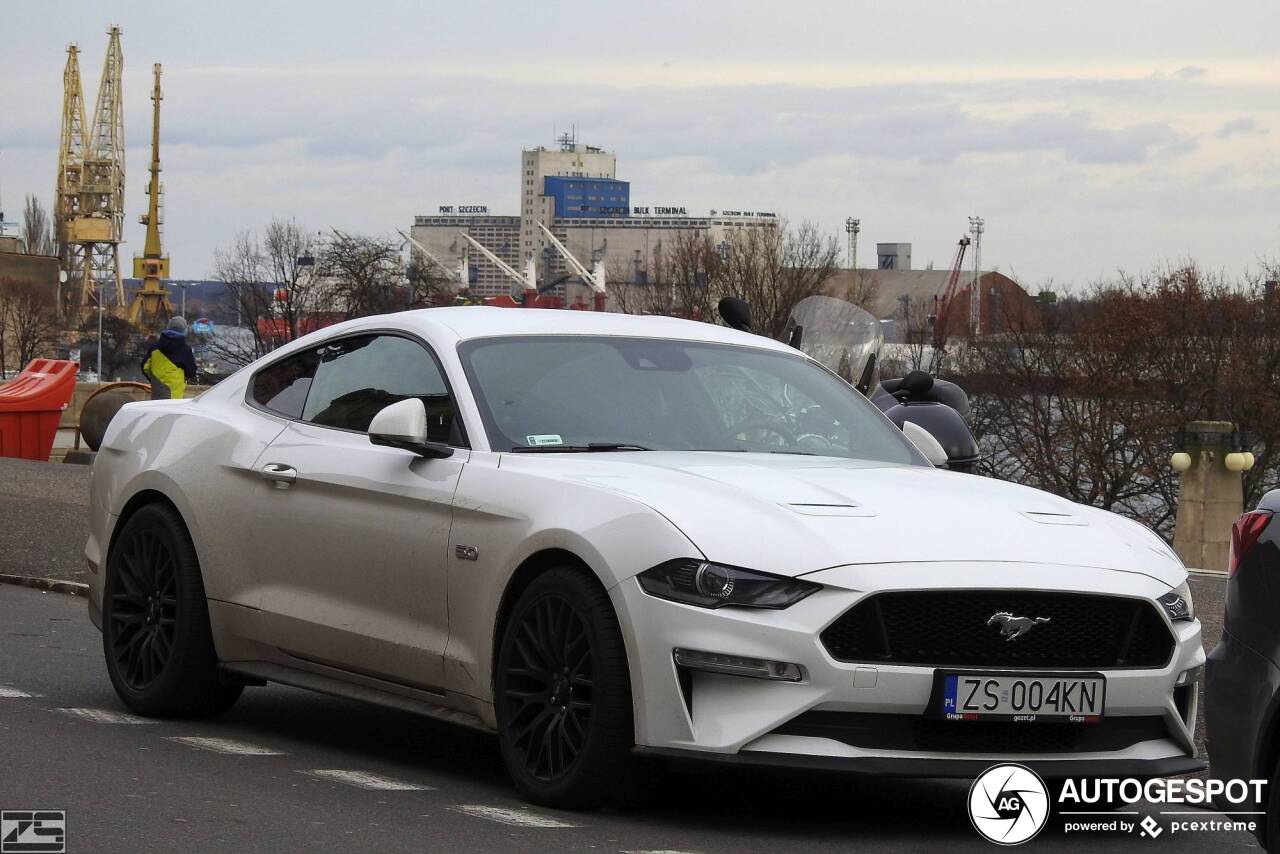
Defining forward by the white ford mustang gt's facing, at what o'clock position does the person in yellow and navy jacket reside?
The person in yellow and navy jacket is roughly at 7 o'clock from the white ford mustang gt.

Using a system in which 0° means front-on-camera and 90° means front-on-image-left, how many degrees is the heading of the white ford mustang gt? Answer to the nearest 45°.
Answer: approximately 315°

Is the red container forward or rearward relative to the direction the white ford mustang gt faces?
rearward
